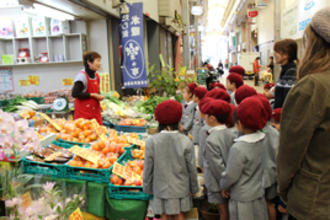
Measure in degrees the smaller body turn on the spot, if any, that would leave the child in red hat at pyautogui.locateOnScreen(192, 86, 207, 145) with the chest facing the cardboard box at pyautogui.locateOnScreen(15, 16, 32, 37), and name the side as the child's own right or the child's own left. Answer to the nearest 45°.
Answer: approximately 45° to the child's own right

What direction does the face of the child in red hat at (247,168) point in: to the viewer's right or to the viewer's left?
to the viewer's left

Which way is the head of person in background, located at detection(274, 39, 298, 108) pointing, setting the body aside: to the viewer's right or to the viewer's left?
to the viewer's left

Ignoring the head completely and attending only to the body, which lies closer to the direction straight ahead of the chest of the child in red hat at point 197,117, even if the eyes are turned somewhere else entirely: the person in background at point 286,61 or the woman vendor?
the woman vendor

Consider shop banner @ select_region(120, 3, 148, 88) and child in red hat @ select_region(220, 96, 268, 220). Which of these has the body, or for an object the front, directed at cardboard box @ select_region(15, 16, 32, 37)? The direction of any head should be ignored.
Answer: the child in red hat

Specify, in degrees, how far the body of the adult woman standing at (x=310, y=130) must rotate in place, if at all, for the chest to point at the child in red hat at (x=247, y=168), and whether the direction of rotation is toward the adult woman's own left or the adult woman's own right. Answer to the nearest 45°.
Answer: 0° — they already face them

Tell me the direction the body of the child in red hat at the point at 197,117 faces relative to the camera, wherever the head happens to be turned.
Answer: to the viewer's left

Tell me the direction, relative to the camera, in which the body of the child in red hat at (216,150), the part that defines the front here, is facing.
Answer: to the viewer's left

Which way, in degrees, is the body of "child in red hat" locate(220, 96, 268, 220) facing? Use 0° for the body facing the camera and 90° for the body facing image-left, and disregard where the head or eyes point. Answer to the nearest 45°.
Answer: approximately 135°

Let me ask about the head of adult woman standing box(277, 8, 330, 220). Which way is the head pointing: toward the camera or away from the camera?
away from the camera
